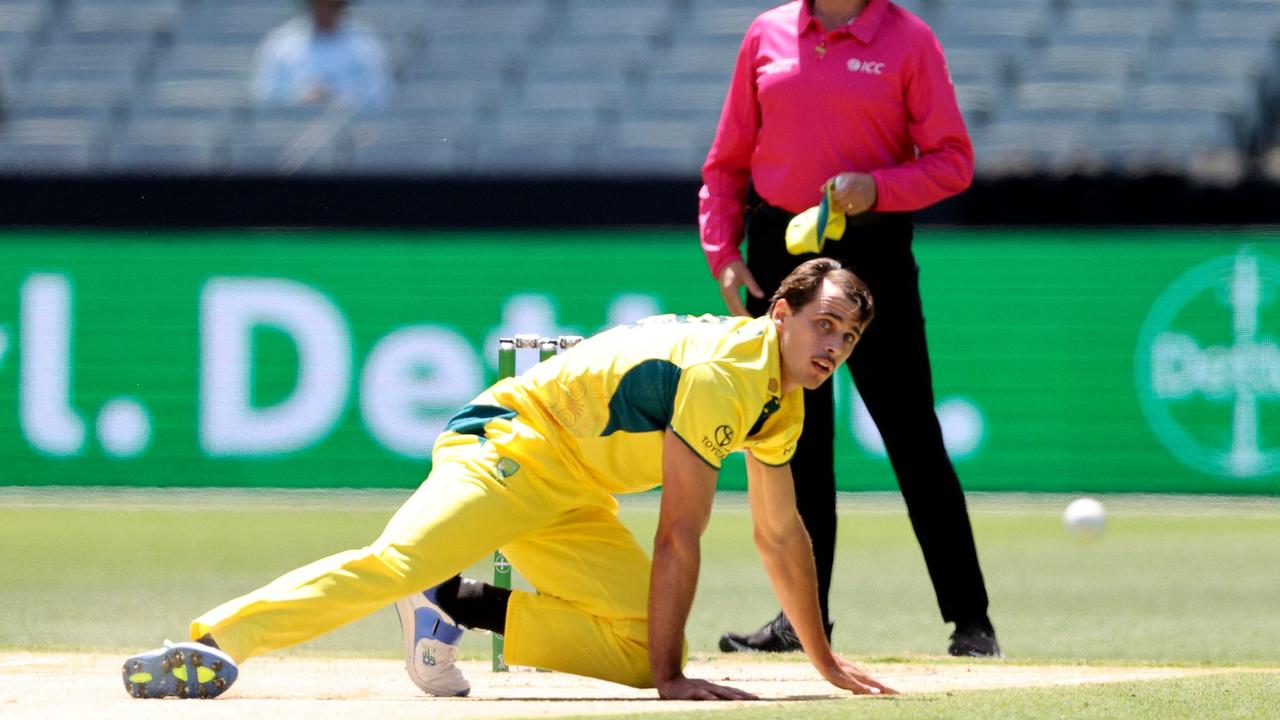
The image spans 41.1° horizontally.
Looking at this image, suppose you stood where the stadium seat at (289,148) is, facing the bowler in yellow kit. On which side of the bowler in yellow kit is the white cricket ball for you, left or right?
left

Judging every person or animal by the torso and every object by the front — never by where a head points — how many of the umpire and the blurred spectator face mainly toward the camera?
2

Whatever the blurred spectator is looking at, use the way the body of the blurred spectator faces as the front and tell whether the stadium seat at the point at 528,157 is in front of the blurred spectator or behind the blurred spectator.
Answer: in front

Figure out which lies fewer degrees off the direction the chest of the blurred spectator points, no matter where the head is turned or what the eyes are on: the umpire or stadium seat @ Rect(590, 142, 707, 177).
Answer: the umpire

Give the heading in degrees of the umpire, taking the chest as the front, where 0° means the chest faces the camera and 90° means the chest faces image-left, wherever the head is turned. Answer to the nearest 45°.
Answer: approximately 0°

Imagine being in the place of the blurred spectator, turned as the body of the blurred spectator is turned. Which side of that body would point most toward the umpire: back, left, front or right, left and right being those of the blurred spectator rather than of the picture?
front

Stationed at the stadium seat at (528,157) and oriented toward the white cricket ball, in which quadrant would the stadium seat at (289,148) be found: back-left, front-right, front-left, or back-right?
back-right

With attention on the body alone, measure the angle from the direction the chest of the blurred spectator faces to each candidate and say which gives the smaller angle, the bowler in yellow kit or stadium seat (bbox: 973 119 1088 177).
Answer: the bowler in yellow kit

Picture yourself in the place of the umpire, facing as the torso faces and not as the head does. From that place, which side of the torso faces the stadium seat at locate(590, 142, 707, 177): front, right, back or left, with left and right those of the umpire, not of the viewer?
back

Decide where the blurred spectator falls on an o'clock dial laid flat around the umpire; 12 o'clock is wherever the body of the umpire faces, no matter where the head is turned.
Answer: The blurred spectator is roughly at 5 o'clock from the umpire.

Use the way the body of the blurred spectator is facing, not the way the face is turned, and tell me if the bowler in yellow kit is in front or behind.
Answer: in front
